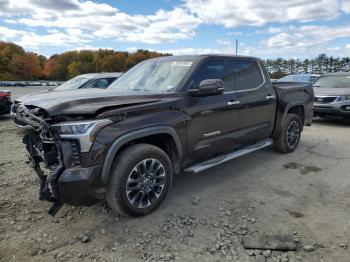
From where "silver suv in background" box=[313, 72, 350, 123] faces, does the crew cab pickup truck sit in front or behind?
in front

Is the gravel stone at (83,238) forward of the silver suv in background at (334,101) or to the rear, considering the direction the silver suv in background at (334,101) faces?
forward

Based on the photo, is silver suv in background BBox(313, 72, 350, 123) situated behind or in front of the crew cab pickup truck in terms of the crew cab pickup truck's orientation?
behind

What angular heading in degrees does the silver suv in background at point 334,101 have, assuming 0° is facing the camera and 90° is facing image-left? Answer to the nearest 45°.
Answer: approximately 45°

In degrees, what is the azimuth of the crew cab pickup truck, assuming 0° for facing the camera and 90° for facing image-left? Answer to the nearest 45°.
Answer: approximately 45°
